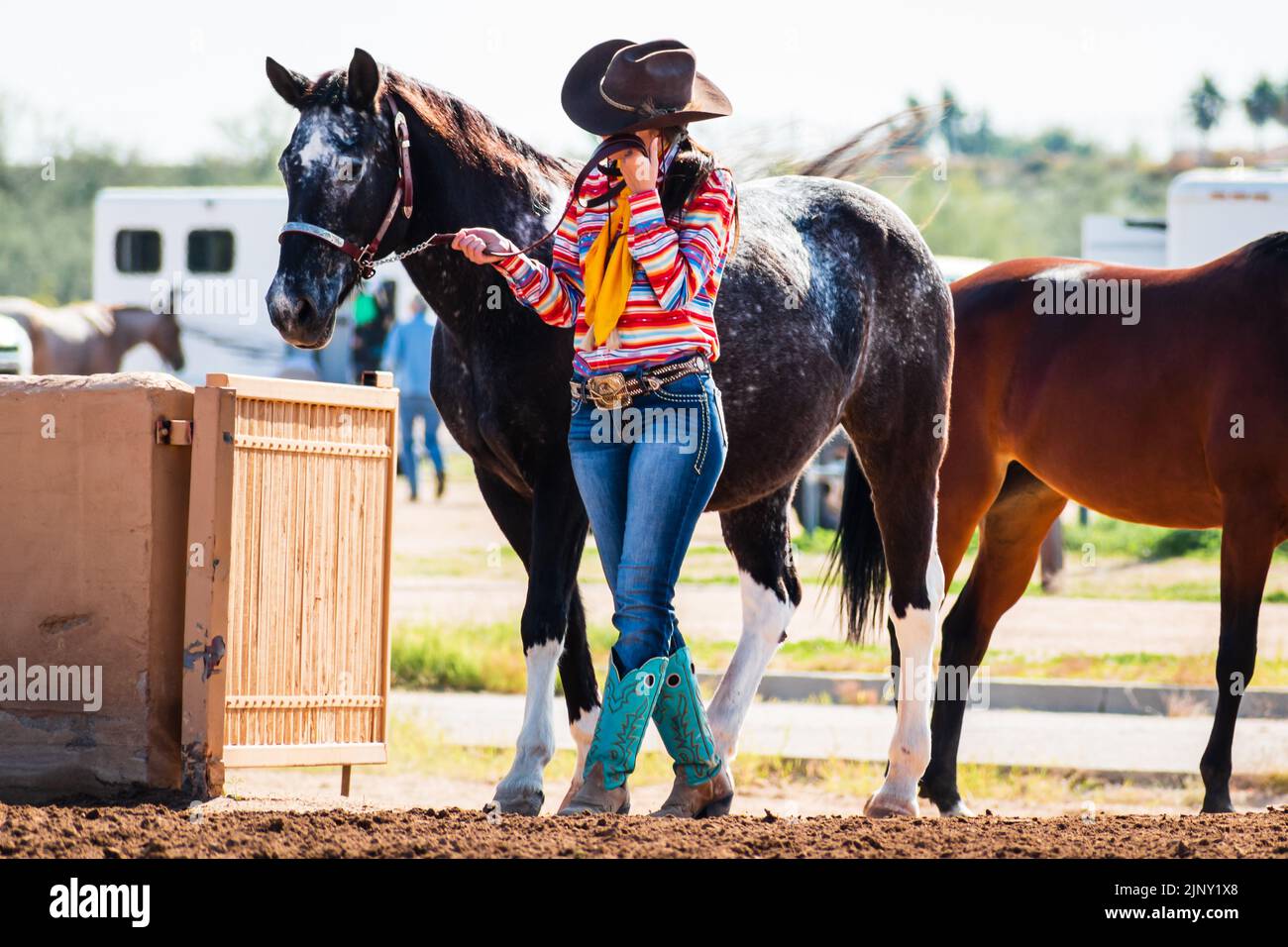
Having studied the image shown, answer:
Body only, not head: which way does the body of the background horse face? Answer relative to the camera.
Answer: to the viewer's right

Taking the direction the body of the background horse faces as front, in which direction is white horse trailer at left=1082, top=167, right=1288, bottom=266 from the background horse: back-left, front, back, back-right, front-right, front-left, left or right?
front-right

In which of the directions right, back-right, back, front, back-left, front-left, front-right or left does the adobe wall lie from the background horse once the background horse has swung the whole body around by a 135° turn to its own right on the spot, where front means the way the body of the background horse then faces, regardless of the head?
front-left

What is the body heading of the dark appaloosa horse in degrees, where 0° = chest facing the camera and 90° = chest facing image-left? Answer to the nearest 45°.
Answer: approximately 45°

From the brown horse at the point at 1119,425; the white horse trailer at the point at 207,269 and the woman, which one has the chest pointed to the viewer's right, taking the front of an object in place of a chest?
the brown horse

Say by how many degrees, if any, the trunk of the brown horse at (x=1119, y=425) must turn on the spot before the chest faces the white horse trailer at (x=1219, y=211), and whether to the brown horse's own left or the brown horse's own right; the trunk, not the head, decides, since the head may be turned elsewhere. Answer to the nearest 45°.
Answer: approximately 90° to the brown horse's own left

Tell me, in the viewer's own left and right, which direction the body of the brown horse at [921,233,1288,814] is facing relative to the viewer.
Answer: facing to the right of the viewer

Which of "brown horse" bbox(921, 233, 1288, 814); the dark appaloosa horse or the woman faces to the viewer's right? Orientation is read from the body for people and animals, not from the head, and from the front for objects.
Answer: the brown horse

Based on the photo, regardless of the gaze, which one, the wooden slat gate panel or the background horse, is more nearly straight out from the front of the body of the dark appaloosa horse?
the wooden slat gate panel

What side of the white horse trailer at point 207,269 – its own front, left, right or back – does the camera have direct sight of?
left
